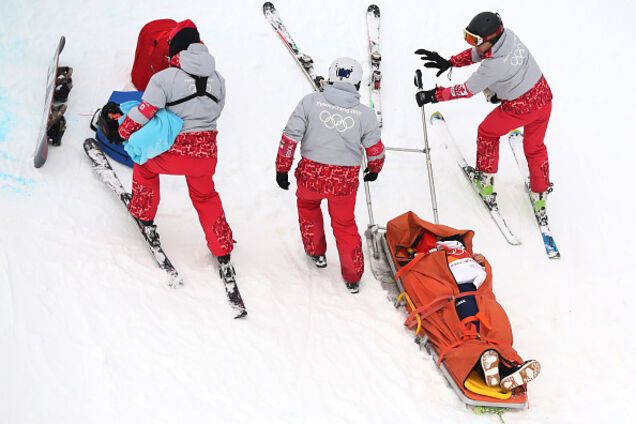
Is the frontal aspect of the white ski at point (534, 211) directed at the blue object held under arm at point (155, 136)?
no

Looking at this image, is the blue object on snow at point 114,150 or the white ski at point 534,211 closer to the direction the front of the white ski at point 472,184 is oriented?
the blue object on snow

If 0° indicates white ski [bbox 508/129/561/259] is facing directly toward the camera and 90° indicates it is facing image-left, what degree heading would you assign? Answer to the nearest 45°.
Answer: approximately 180°

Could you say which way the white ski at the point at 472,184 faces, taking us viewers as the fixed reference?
facing away from the viewer and to the left of the viewer

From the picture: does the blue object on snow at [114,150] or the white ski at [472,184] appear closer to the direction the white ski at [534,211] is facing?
the white ski

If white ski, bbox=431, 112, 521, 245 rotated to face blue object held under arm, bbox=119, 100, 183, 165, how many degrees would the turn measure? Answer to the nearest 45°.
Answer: approximately 90° to its left

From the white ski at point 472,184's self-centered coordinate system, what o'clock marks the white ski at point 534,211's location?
the white ski at point 534,211 is roughly at 5 o'clock from the white ski at point 472,184.

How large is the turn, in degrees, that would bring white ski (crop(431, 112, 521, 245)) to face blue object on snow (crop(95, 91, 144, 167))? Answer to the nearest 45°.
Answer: approximately 90° to its left

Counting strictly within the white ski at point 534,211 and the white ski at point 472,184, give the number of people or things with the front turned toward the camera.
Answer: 0

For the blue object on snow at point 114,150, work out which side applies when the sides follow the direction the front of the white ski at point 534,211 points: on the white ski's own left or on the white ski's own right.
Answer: on the white ski's own left

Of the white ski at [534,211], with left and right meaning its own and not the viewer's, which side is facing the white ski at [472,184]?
left
